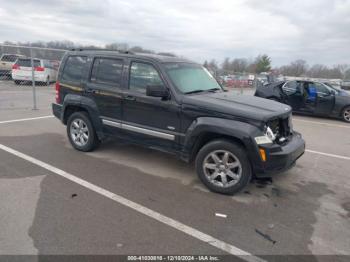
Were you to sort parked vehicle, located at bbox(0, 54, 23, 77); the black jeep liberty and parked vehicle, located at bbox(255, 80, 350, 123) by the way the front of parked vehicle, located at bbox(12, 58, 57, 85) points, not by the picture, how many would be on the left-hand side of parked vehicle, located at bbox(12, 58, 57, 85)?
1

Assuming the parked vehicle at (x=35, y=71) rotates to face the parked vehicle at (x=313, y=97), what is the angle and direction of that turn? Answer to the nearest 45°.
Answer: approximately 90° to its right

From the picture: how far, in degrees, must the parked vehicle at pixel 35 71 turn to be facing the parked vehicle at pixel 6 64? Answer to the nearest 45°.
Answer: approximately 90° to its left

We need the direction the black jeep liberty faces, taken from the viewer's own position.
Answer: facing the viewer and to the right of the viewer

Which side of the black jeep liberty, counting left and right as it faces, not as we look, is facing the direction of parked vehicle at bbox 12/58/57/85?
back

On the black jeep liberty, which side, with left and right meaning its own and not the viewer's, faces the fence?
back

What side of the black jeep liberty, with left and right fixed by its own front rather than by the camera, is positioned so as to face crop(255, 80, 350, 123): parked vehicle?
left

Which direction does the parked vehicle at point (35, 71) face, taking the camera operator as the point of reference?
facing away from the viewer and to the right of the viewer
